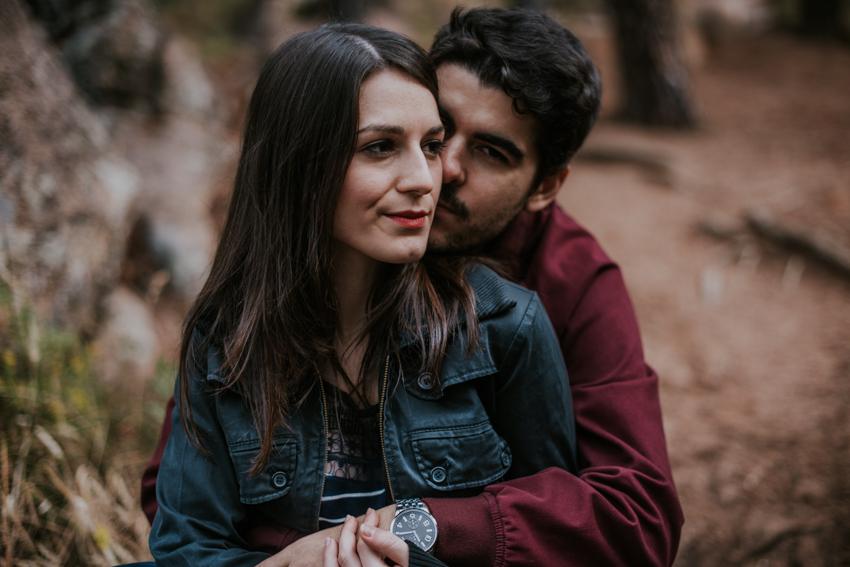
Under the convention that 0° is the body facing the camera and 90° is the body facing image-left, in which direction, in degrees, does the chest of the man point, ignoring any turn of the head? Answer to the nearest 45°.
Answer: approximately 45°

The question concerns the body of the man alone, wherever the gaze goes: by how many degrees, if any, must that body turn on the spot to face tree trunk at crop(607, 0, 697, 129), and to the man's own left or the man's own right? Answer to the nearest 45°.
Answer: approximately 135° to the man's own right

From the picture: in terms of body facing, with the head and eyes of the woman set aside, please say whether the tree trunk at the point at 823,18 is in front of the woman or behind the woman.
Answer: behind

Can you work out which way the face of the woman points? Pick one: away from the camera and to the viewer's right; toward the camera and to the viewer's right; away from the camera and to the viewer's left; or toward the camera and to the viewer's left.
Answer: toward the camera and to the viewer's right

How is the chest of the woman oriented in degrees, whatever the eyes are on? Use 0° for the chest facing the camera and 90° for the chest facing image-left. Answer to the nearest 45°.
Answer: approximately 0°

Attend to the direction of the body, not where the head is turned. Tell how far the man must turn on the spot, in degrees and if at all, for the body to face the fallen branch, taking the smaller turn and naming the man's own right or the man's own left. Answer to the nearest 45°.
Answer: approximately 180°

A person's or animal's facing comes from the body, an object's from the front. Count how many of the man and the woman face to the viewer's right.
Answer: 0

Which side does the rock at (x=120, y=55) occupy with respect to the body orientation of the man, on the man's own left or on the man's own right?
on the man's own right

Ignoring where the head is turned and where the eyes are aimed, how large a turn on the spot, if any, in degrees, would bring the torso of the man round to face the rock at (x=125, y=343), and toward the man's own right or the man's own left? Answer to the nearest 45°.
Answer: approximately 90° to the man's own right

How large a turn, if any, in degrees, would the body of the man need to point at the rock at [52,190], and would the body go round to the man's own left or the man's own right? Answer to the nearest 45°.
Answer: approximately 90° to the man's own right
